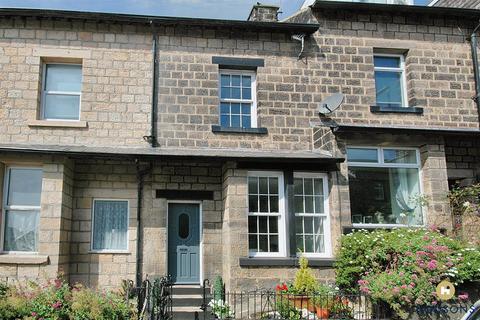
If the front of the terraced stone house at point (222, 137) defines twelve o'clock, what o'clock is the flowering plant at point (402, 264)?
The flowering plant is roughly at 10 o'clock from the terraced stone house.

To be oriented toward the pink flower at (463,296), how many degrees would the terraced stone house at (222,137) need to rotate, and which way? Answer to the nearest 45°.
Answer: approximately 45° to its left

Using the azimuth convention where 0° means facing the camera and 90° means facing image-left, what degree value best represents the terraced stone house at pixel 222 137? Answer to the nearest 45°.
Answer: approximately 0°
